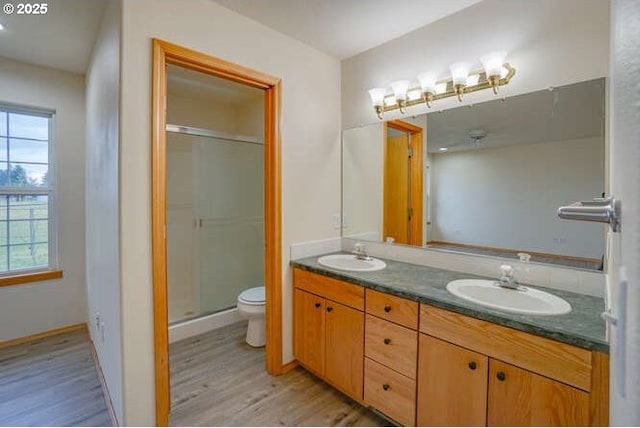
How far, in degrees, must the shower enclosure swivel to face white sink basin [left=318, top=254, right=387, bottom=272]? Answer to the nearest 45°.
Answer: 0° — it already faces it

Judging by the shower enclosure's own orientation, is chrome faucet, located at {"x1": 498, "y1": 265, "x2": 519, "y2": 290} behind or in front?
in front

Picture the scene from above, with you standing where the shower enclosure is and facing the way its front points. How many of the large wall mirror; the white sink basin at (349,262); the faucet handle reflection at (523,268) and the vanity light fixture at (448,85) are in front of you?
4

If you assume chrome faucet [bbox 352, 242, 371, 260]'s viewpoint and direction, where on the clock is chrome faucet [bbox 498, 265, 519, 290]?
chrome faucet [bbox 498, 265, 519, 290] is roughly at 9 o'clock from chrome faucet [bbox 352, 242, 371, 260].

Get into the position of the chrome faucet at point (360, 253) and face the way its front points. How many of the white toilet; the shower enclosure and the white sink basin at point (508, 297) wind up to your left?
1

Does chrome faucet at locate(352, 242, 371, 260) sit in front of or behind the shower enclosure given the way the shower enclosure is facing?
in front

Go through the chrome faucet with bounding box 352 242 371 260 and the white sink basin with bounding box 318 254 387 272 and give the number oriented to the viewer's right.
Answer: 0

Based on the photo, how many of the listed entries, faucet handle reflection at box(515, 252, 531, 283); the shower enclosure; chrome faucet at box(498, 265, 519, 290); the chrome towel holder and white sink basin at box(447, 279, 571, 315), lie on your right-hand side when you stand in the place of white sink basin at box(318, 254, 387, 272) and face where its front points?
1

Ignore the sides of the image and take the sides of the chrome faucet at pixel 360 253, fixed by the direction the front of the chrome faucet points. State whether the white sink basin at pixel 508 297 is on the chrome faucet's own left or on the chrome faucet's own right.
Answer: on the chrome faucet's own left

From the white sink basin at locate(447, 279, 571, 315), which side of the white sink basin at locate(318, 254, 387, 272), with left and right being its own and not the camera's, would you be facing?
left

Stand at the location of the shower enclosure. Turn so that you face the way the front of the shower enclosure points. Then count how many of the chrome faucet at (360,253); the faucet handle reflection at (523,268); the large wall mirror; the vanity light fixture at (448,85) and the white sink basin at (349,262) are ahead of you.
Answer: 5

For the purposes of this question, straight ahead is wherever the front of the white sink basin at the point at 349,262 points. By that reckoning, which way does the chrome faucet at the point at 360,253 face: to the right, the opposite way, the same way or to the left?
the same way

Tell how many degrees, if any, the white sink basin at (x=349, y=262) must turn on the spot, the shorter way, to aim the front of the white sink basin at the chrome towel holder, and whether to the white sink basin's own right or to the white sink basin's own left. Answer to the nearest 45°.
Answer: approximately 45° to the white sink basin's own left

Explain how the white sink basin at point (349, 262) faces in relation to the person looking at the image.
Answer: facing the viewer and to the left of the viewer

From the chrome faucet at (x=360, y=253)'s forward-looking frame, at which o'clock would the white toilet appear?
The white toilet is roughly at 2 o'clock from the chrome faucet.

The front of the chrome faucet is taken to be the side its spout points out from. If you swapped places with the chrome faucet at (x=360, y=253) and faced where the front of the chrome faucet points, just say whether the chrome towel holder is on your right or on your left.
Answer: on your left
